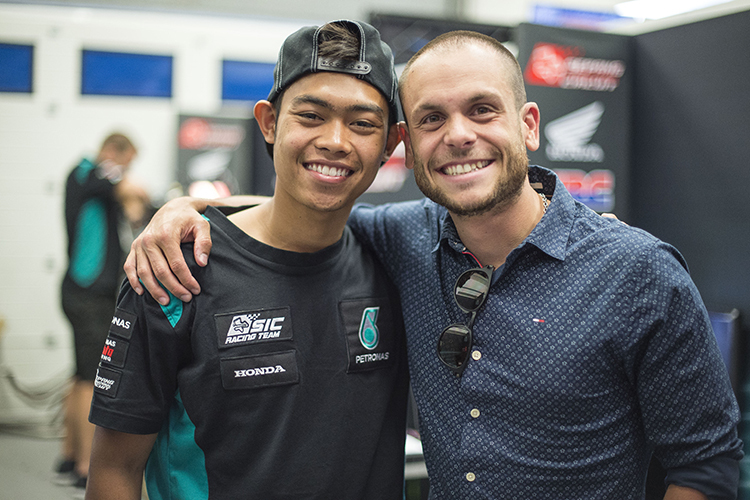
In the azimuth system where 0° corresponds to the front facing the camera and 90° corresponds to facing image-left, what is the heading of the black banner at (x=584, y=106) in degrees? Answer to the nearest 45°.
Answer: approximately 0°

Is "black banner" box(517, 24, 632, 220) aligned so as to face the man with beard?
yes

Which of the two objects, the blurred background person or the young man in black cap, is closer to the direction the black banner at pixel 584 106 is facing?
the young man in black cap

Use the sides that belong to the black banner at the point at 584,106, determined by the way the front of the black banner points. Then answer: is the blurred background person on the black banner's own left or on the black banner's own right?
on the black banner's own right
